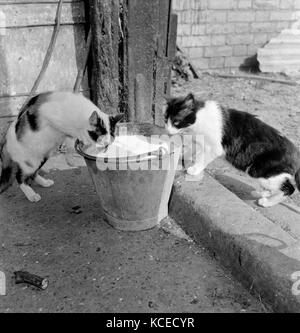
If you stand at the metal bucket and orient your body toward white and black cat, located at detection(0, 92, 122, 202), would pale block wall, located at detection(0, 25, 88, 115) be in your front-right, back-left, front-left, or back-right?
front-right

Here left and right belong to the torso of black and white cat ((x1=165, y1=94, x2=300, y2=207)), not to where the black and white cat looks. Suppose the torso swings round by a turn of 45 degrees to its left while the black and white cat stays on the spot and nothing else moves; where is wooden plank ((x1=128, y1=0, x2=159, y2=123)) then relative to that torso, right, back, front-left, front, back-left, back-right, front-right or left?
right

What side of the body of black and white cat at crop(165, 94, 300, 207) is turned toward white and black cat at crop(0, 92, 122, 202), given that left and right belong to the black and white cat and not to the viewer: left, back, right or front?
front

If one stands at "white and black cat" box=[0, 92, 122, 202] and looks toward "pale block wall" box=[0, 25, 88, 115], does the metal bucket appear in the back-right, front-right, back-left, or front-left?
back-right

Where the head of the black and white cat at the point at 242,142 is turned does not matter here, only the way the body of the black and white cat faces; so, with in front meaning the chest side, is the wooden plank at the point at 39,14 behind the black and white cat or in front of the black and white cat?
in front

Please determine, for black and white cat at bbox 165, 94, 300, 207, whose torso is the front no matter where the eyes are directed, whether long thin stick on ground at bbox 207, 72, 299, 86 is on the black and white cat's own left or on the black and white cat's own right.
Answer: on the black and white cat's own right

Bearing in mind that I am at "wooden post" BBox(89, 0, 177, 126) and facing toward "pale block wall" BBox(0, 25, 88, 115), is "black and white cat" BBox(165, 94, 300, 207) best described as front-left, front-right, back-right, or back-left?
back-left

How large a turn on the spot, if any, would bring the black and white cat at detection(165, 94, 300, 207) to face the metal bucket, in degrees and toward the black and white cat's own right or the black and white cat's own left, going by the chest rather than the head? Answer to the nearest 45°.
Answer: approximately 45° to the black and white cat's own left

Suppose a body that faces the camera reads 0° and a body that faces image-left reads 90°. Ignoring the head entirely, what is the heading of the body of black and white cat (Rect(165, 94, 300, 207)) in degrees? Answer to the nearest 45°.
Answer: approximately 90°

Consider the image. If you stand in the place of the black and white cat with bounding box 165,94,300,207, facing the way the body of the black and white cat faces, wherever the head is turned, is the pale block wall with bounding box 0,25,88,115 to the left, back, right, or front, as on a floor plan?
front

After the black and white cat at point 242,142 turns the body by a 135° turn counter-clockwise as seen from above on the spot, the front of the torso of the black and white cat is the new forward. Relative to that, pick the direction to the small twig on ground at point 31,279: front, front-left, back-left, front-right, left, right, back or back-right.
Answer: right

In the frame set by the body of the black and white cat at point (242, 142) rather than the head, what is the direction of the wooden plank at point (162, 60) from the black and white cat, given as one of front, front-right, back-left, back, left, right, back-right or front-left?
front-right

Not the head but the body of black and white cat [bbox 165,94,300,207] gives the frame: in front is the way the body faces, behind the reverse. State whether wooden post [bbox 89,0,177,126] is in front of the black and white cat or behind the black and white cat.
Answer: in front
